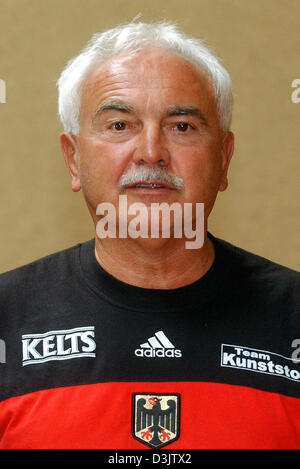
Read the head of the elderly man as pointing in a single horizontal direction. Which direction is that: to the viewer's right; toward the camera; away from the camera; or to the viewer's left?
toward the camera

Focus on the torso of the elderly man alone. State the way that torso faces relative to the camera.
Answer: toward the camera
